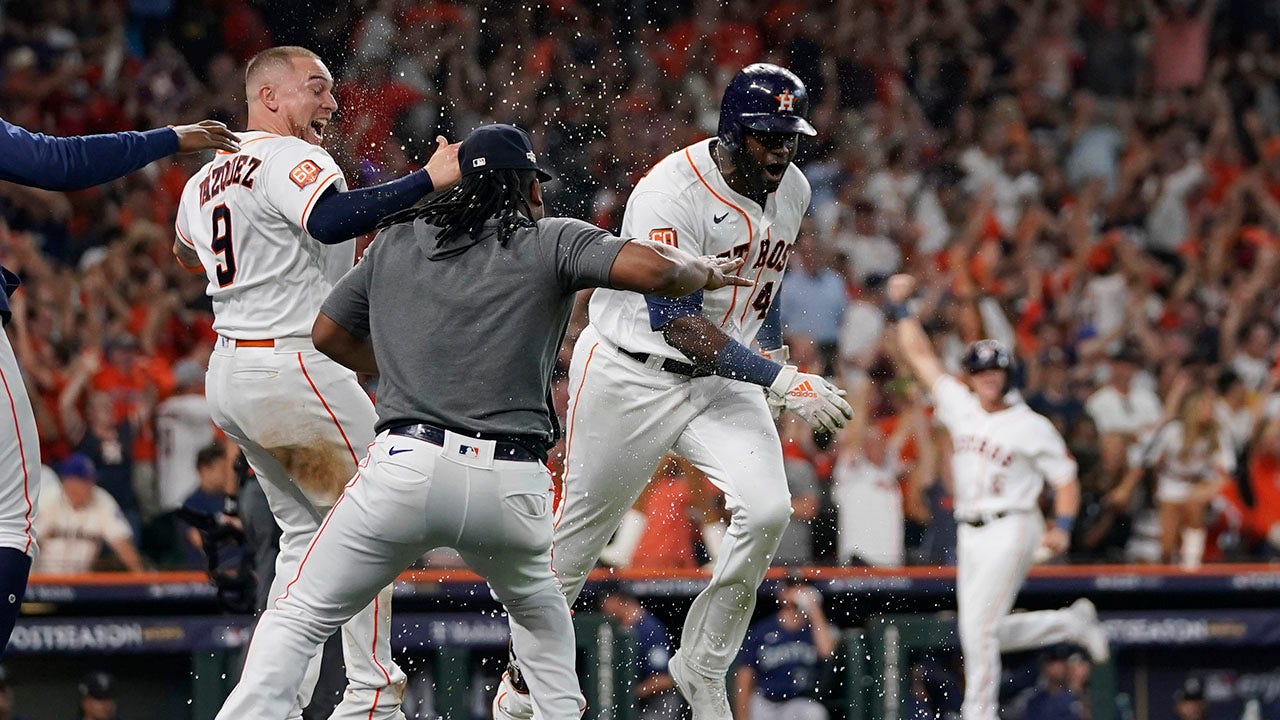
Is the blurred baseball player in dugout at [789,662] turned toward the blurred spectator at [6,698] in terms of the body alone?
no

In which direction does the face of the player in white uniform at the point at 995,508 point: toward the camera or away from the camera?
toward the camera

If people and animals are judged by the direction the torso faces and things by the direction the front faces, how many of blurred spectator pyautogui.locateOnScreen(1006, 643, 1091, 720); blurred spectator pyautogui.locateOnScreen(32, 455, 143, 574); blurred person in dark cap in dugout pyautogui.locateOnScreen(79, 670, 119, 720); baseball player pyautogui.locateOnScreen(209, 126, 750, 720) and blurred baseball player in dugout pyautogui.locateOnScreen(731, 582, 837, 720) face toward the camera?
4

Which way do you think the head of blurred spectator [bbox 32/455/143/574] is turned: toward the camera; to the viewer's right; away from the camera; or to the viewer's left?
toward the camera

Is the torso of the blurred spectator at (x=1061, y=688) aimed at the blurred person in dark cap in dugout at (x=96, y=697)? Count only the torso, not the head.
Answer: no

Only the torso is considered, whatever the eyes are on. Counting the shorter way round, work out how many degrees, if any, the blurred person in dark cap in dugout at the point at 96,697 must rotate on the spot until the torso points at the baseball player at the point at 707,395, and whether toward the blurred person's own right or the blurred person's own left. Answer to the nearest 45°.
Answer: approximately 45° to the blurred person's own left

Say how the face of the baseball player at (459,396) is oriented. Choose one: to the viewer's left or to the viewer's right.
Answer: to the viewer's right

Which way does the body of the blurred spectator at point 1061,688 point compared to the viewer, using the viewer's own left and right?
facing the viewer

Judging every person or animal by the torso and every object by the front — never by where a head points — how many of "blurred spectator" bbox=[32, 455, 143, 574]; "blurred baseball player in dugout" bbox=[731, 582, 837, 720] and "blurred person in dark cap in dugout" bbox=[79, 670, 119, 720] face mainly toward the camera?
3

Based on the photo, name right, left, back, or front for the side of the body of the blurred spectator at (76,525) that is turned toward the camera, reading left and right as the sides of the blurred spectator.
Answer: front

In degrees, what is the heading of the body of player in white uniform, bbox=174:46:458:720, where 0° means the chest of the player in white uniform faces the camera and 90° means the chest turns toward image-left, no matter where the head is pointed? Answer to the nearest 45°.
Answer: approximately 225°

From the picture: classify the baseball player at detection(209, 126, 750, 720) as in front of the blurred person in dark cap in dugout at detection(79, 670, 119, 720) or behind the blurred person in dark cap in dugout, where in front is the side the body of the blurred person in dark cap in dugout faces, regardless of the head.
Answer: in front

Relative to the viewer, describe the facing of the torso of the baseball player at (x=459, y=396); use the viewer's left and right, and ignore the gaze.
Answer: facing away from the viewer

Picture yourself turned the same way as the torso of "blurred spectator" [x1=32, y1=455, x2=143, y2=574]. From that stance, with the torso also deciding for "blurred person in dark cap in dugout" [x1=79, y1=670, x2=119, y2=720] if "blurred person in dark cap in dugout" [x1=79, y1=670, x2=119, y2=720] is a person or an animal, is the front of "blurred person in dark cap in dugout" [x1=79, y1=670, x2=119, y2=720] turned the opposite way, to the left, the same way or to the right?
the same way

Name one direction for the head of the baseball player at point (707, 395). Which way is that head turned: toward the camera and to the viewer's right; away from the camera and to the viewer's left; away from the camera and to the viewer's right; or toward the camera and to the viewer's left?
toward the camera and to the viewer's right

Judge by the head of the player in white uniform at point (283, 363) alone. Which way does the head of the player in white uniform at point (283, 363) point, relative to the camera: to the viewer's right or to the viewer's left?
to the viewer's right
